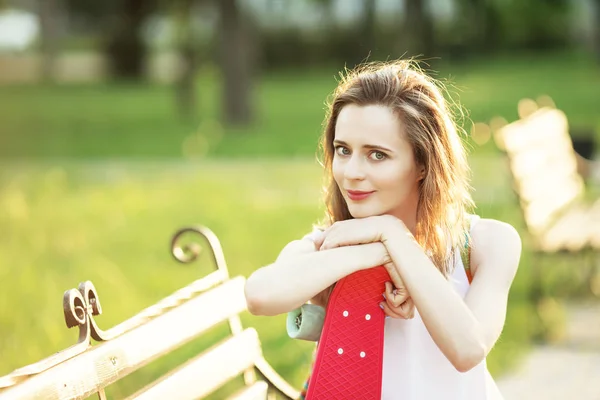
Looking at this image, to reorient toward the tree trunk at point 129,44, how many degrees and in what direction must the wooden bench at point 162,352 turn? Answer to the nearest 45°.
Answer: approximately 135° to its left

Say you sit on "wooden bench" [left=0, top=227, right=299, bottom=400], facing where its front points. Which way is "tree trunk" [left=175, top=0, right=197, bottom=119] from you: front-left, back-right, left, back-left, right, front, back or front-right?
back-left

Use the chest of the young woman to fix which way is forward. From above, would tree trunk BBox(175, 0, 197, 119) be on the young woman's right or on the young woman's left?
on the young woman's right

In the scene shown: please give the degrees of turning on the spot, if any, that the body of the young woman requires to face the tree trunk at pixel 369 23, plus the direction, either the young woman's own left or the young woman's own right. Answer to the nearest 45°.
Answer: approximately 135° to the young woman's own right

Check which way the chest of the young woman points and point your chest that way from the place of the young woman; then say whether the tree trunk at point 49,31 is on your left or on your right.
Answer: on your right

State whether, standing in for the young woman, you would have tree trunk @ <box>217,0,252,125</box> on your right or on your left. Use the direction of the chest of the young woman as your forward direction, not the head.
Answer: on your right

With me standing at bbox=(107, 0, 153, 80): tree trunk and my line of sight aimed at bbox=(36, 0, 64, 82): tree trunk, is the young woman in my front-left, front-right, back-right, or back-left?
back-left
